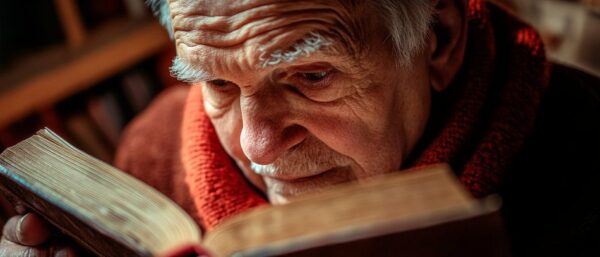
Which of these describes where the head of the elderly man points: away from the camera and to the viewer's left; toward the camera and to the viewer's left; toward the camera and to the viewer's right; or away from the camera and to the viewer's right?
toward the camera and to the viewer's left
